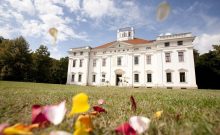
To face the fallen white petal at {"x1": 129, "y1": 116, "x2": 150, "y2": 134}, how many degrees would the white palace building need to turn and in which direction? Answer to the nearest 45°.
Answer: approximately 45° to its left

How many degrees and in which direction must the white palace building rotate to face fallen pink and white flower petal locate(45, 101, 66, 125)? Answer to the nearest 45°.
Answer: approximately 45° to its left

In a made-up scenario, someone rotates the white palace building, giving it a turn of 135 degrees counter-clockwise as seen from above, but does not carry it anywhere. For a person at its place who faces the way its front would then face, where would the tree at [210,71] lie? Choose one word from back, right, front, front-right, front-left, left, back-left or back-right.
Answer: front

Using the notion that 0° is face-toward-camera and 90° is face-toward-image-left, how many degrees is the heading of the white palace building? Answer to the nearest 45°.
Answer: approximately 45°

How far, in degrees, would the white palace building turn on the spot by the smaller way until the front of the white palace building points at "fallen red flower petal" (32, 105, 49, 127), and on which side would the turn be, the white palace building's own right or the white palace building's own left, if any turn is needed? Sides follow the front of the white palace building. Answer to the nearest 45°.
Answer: approximately 45° to the white palace building's own left

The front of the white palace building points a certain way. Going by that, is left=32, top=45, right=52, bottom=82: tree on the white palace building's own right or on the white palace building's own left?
on the white palace building's own right
